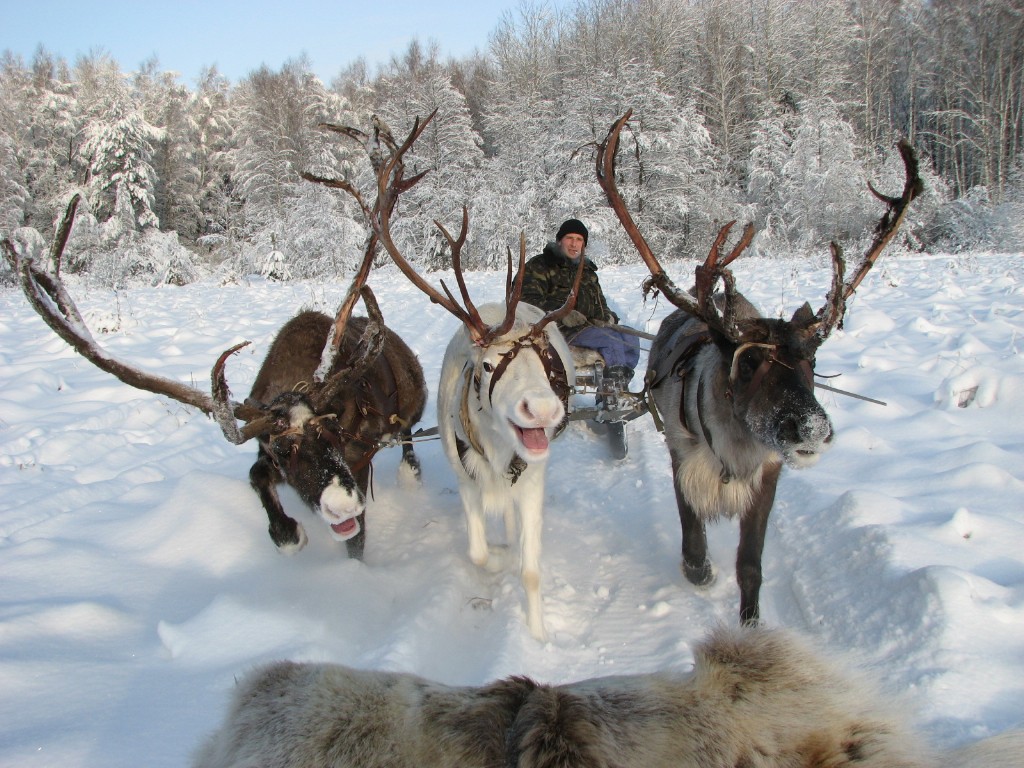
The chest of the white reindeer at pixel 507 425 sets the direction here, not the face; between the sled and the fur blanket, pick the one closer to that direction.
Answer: the fur blanket

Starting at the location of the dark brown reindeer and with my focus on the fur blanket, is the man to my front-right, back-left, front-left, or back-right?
back-left

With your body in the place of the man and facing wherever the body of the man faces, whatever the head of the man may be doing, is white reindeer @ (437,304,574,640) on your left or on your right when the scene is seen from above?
on your right

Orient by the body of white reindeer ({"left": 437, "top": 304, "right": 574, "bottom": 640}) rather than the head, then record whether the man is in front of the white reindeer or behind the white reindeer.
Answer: behind

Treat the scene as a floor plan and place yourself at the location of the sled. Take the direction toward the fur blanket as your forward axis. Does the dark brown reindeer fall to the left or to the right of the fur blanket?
right

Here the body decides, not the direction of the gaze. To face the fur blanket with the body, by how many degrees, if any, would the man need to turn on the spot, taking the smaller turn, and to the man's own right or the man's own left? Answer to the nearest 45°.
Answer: approximately 45° to the man's own right

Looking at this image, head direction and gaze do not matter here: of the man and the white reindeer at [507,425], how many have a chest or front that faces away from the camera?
0

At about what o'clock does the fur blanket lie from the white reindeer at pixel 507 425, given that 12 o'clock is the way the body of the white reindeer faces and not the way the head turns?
The fur blanket is roughly at 12 o'clock from the white reindeer.

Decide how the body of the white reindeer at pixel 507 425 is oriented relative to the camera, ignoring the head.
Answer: toward the camera

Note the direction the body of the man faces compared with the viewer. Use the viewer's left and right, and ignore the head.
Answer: facing the viewer and to the right of the viewer

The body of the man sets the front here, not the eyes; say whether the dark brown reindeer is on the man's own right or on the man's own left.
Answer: on the man's own right

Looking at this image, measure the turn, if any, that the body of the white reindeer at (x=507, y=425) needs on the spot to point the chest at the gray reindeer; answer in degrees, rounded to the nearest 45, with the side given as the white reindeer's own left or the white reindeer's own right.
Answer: approximately 90° to the white reindeer's own left

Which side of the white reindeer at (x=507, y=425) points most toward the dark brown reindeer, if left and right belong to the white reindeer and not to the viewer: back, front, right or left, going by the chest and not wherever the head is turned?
right

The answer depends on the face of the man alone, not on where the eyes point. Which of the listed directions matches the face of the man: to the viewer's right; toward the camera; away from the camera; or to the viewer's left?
toward the camera

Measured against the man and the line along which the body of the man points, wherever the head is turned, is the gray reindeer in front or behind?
in front
